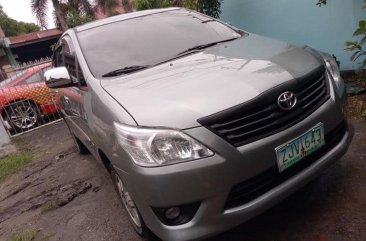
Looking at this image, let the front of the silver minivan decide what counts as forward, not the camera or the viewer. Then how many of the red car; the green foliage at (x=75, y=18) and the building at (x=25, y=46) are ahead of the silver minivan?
0

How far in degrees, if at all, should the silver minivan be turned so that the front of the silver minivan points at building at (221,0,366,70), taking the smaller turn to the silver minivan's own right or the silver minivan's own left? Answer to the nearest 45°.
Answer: approximately 90° to the silver minivan's own left

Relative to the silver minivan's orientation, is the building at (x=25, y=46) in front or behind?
behind

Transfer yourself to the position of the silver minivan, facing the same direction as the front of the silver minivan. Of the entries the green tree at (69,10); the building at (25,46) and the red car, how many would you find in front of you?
0

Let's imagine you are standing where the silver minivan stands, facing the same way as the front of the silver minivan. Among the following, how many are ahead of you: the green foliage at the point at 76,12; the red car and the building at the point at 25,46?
0

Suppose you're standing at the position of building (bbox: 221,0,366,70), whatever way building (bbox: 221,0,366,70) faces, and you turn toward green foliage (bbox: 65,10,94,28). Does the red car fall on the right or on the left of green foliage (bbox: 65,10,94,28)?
left

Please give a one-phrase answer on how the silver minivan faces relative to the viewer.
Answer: facing the viewer and to the right of the viewer

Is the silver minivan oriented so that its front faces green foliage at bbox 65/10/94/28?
no

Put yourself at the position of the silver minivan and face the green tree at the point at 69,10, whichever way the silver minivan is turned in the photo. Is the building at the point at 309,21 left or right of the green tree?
right

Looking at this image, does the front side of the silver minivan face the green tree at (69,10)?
no
